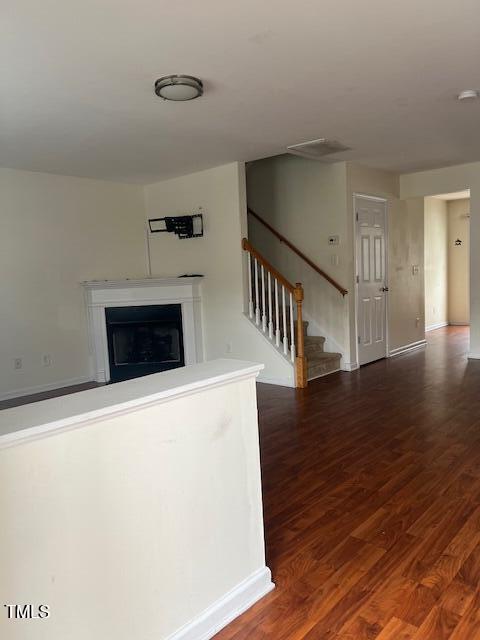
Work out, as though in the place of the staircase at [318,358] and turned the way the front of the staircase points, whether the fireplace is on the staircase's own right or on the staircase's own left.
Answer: on the staircase's own right

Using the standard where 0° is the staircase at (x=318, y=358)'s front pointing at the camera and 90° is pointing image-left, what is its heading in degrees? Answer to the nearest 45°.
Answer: approximately 315°

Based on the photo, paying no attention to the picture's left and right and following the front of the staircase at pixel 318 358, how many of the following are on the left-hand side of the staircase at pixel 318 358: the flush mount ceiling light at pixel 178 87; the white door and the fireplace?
1

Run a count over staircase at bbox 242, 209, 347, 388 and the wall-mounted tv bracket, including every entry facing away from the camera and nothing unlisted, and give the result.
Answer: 0

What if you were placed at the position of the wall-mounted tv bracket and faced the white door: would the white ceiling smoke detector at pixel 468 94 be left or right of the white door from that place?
right

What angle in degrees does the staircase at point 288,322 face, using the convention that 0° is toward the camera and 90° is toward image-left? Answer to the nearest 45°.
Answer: approximately 315°

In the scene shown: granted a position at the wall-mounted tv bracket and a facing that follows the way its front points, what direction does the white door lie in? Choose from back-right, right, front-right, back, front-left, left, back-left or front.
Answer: left

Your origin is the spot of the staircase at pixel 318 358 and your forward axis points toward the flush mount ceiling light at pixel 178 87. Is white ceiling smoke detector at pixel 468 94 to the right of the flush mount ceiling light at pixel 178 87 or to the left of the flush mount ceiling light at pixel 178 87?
left

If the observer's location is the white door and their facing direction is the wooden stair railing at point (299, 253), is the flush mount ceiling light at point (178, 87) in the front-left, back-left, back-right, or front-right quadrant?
front-left

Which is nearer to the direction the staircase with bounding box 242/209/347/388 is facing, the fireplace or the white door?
the white door

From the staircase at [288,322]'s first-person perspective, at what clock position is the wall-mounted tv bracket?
The wall-mounted tv bracket is roughly at 5 o'clock from the staircase.

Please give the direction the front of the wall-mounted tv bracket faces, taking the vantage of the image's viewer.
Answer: facing the viewer

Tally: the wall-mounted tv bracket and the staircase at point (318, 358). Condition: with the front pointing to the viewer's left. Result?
0

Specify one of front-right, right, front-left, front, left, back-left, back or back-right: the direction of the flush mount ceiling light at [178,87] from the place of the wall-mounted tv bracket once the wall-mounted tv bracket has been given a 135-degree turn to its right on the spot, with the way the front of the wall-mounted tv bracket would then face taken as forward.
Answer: back-left
